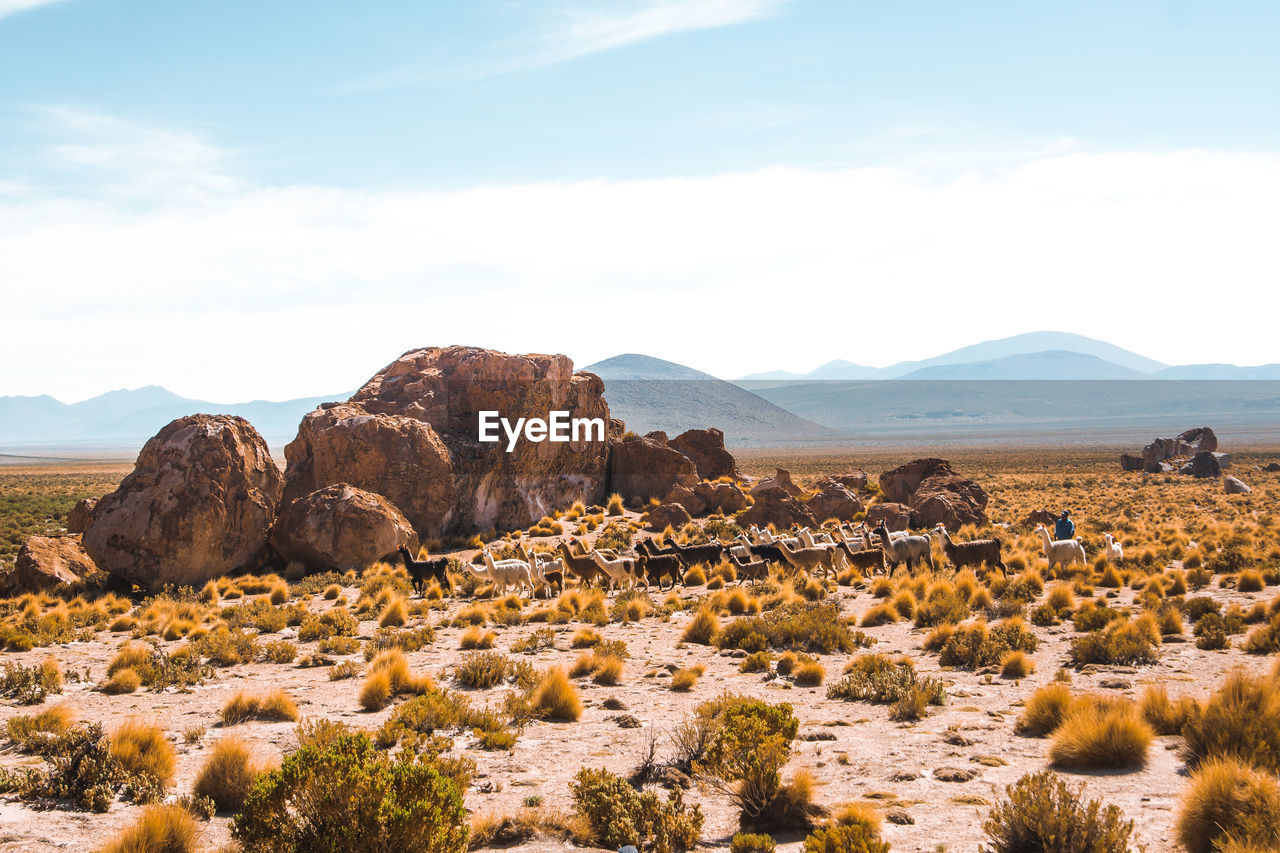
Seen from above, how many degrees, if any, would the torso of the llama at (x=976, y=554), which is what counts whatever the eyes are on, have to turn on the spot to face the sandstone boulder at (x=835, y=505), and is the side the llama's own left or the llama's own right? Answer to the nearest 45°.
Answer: approximately 90° to the llama's own right

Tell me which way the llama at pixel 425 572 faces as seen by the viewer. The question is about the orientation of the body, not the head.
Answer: to the viewer's left

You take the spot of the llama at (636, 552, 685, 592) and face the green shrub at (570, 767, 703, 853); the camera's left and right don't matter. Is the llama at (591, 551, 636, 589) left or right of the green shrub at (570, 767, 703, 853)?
right

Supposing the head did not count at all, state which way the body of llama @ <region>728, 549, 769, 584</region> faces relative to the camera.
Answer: to the viewer's left

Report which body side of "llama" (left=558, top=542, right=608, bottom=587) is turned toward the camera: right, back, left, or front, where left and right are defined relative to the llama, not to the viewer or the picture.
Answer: left

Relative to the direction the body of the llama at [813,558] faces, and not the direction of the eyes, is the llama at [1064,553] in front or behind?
behind

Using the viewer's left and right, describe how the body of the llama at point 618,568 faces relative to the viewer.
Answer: facing to the left of the viewer

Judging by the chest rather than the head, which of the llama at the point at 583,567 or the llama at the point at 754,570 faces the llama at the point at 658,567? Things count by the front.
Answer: the llama at the point at 754,570

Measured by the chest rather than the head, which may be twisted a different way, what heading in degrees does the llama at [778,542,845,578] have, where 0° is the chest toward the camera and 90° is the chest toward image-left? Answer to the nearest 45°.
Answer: approximately 90°

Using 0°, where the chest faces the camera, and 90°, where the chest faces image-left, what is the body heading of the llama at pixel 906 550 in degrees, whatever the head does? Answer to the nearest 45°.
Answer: approximately 90°

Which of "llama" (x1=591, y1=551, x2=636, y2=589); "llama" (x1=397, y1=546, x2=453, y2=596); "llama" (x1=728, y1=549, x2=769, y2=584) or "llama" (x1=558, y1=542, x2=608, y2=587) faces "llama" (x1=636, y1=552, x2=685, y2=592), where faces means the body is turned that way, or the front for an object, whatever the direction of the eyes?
"llama" (x1=728, y1=549, x2=769, y2=584)

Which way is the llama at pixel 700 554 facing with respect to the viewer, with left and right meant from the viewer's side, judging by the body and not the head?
facing to the left of the viewer

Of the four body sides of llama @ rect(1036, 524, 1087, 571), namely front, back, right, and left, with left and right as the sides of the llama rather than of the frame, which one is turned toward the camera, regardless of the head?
left

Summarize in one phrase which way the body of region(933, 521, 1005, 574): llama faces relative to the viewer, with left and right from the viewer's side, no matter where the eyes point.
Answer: facing to the left of the viewer
